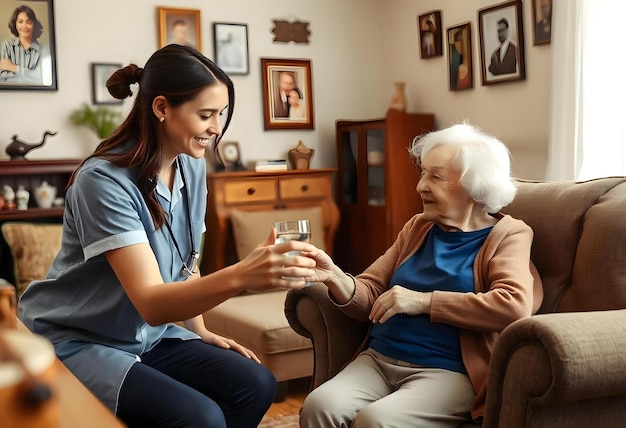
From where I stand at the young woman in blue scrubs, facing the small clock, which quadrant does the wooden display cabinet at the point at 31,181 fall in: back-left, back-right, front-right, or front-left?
front-left

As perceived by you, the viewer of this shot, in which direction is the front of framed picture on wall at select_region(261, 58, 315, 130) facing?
facing the viewer

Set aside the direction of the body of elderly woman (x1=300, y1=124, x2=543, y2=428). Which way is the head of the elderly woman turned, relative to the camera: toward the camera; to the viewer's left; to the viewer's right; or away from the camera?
to the viewer's left

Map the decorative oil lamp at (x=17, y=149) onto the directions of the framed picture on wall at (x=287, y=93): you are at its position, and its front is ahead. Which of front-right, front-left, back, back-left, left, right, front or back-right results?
front-right

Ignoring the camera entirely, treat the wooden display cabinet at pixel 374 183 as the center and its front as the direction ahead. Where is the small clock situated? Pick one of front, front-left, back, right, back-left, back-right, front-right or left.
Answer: front-right

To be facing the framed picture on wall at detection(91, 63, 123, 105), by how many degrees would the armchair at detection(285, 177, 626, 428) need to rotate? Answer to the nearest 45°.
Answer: approximately 90° to its right

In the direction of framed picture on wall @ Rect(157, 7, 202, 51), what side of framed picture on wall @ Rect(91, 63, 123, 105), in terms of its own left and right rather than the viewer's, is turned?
left

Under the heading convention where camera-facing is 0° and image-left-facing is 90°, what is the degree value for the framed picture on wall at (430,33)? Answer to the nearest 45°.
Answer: approximately 45°

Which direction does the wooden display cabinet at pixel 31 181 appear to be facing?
toward the camera

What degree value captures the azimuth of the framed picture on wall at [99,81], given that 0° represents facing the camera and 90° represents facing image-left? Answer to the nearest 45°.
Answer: approximately 0°
